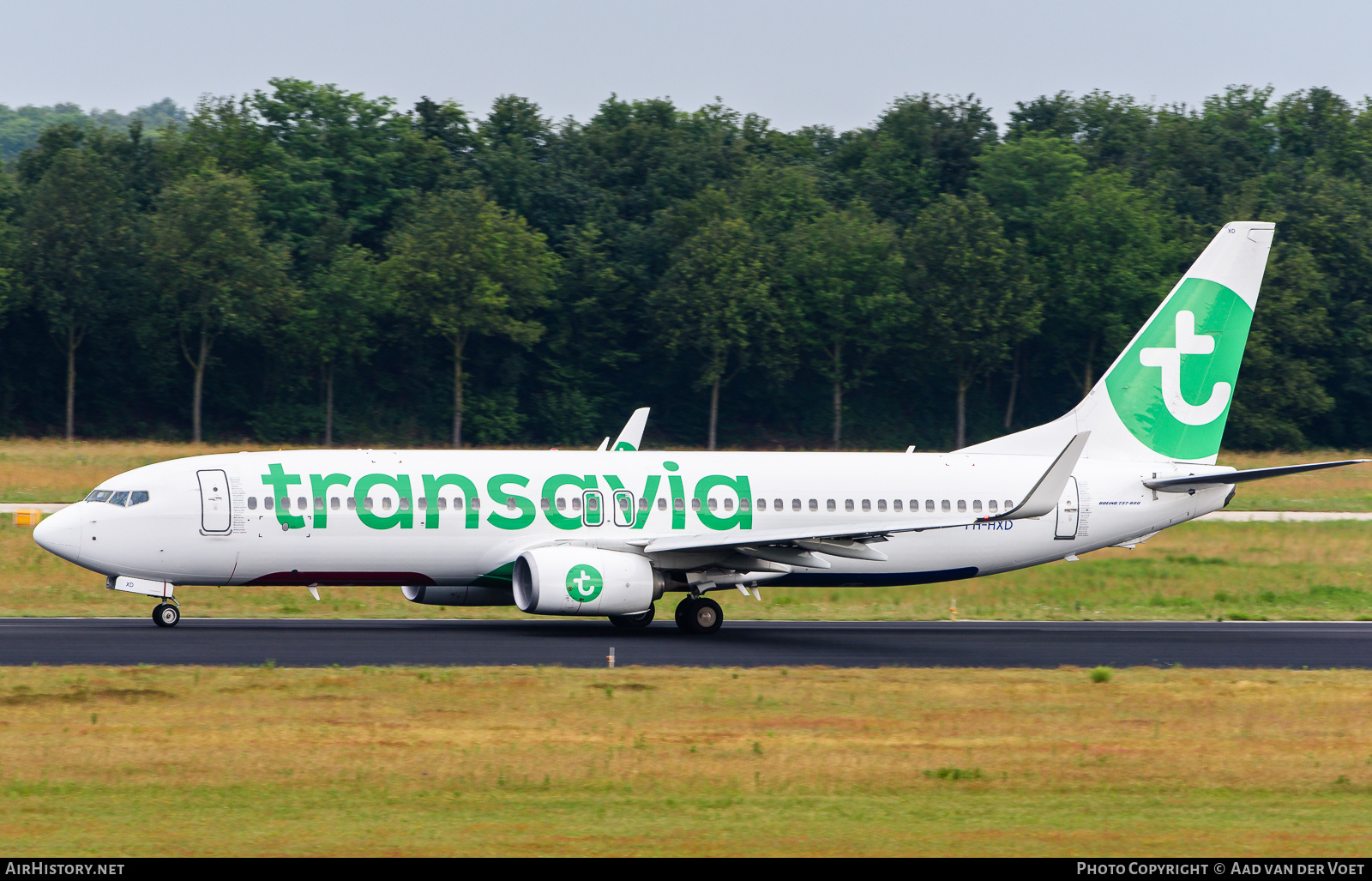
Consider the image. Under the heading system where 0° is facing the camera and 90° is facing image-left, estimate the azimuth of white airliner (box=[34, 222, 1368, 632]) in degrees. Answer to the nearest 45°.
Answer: approximately 90°
